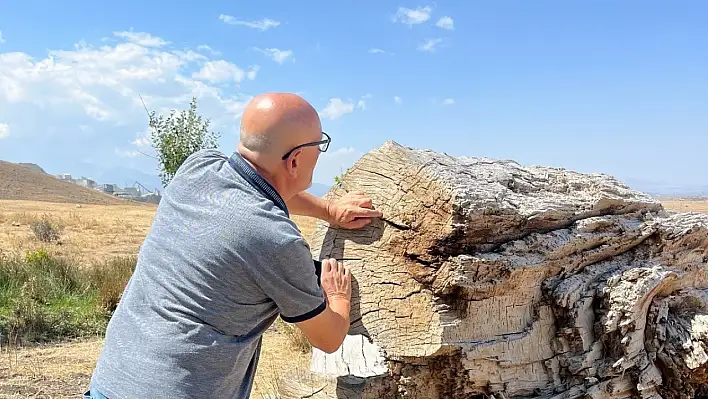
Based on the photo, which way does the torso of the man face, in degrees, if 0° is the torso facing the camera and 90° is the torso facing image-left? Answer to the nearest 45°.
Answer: approximately 225°

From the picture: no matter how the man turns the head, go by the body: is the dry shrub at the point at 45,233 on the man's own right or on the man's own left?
on the man's own left

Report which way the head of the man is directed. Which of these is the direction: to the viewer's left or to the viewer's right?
to the viewer's right
